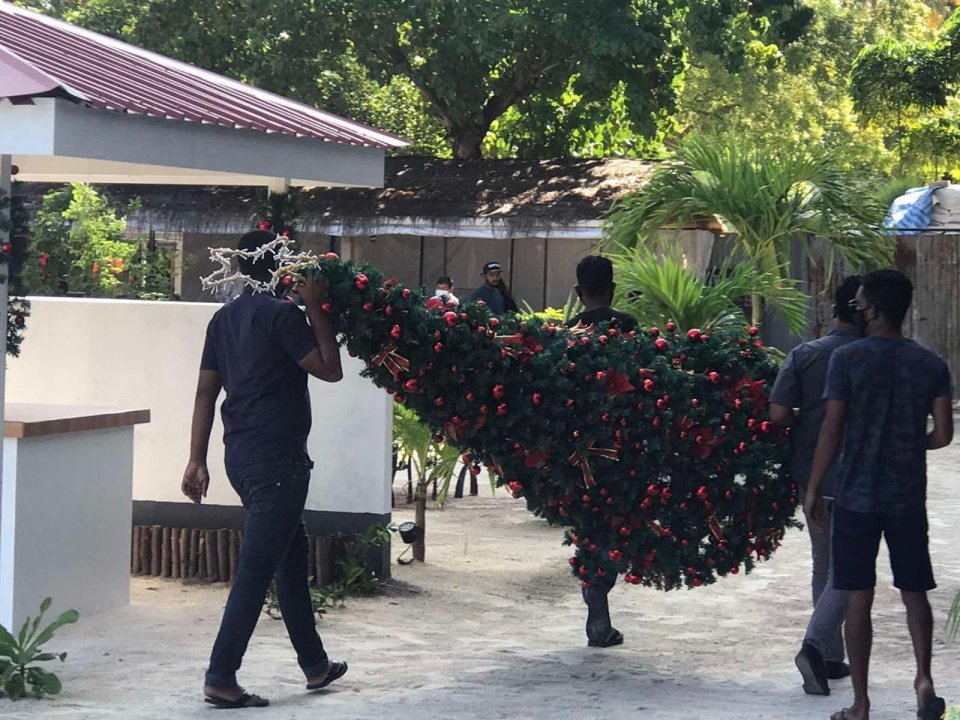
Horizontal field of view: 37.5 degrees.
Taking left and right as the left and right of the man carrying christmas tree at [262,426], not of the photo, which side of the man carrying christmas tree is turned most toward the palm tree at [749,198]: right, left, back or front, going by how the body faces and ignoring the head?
front

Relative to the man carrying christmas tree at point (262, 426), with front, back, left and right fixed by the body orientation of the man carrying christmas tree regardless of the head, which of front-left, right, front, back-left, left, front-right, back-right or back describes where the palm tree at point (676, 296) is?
front

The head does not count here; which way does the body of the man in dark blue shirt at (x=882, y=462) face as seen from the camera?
away from the camera

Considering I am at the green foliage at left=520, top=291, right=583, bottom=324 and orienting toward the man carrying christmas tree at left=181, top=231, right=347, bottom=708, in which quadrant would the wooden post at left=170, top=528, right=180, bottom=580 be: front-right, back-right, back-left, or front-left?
front-right

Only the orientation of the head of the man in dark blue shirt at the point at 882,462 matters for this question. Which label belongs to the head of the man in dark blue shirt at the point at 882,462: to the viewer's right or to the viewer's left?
to the viewer's left

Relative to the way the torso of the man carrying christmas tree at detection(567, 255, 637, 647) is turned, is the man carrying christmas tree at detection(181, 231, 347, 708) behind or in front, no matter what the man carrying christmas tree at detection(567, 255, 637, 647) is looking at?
behind

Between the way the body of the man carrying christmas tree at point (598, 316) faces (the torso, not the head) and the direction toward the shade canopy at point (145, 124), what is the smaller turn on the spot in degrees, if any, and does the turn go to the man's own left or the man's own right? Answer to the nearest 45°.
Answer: approximately 90° to the man's own left

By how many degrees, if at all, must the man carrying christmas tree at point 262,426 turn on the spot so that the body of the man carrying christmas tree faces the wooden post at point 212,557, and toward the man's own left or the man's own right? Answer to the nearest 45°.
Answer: approximately 45° to the man's own left

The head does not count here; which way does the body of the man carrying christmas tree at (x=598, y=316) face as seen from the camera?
away from the camera

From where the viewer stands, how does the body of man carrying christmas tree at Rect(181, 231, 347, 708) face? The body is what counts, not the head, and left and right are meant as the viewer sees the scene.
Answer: facing away from the viewer and to the right of the viewer

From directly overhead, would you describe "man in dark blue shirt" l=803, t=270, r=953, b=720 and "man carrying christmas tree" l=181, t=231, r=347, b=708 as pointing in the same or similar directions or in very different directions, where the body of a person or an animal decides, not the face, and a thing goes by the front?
same or similar directions

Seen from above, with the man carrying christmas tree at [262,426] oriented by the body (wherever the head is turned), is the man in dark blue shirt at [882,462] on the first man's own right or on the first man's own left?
on the first man's own right

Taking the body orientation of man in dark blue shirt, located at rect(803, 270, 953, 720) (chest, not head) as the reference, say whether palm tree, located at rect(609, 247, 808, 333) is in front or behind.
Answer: in front

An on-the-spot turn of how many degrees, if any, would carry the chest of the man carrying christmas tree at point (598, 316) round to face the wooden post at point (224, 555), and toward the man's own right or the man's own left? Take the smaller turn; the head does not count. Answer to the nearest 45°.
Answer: approximately 45° to the man's own left

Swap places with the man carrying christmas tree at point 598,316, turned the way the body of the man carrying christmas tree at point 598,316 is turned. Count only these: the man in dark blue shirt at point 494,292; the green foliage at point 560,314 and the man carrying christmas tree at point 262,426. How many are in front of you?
2

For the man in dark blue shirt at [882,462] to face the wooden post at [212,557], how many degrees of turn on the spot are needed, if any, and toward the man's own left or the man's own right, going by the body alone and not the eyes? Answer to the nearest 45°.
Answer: approximately 45° to the man's own left

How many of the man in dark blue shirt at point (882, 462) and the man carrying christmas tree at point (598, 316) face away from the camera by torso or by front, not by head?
2
